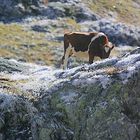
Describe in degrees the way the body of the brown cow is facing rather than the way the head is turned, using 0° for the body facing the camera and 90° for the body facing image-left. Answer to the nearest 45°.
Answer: approximately 270°
